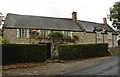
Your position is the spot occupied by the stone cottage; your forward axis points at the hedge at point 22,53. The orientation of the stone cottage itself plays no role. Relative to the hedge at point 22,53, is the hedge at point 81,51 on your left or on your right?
left

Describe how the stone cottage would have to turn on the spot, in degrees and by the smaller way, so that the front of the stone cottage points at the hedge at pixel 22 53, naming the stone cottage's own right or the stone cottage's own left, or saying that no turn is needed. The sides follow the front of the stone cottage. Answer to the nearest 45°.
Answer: approximately 45° to the stone cottage's own right

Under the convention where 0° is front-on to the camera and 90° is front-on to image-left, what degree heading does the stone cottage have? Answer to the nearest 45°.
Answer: approximately 315°

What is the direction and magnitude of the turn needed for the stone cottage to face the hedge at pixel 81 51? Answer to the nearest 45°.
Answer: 0° — it already faces it
